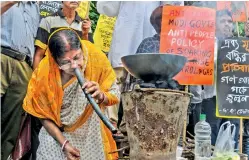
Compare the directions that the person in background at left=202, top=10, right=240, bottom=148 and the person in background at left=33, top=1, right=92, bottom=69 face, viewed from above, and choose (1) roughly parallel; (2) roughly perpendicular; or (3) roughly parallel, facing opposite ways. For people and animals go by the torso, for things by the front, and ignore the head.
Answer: roughly parallel

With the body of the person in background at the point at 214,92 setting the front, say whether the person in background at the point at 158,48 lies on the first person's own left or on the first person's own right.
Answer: on the first person's own right

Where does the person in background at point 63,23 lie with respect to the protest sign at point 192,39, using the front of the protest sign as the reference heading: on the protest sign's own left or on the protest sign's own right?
on the protest sign's own right

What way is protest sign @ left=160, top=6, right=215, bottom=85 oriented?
toward the camera

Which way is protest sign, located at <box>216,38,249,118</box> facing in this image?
toward the camera

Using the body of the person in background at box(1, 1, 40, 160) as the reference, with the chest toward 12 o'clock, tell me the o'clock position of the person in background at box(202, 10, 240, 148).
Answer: the person in background at box(202, 10, 240, 148) is roughly at 10 o'clock from the person in background at box(1, 1, 40, 160).

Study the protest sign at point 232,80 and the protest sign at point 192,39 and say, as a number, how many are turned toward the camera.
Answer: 2

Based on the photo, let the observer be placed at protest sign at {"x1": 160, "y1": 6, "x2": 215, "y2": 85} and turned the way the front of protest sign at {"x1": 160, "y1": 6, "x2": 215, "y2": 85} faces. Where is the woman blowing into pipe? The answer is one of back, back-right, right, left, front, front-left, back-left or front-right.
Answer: front-right

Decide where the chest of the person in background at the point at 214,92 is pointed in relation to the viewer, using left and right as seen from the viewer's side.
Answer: facing the viewer and to the right of the viewer

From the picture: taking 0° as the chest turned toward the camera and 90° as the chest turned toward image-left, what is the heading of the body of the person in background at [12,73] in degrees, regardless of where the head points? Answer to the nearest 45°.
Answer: approximately 315°

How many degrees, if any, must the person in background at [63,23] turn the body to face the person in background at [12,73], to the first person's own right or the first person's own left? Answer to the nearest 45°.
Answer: approximately 90° to the first person's own right
